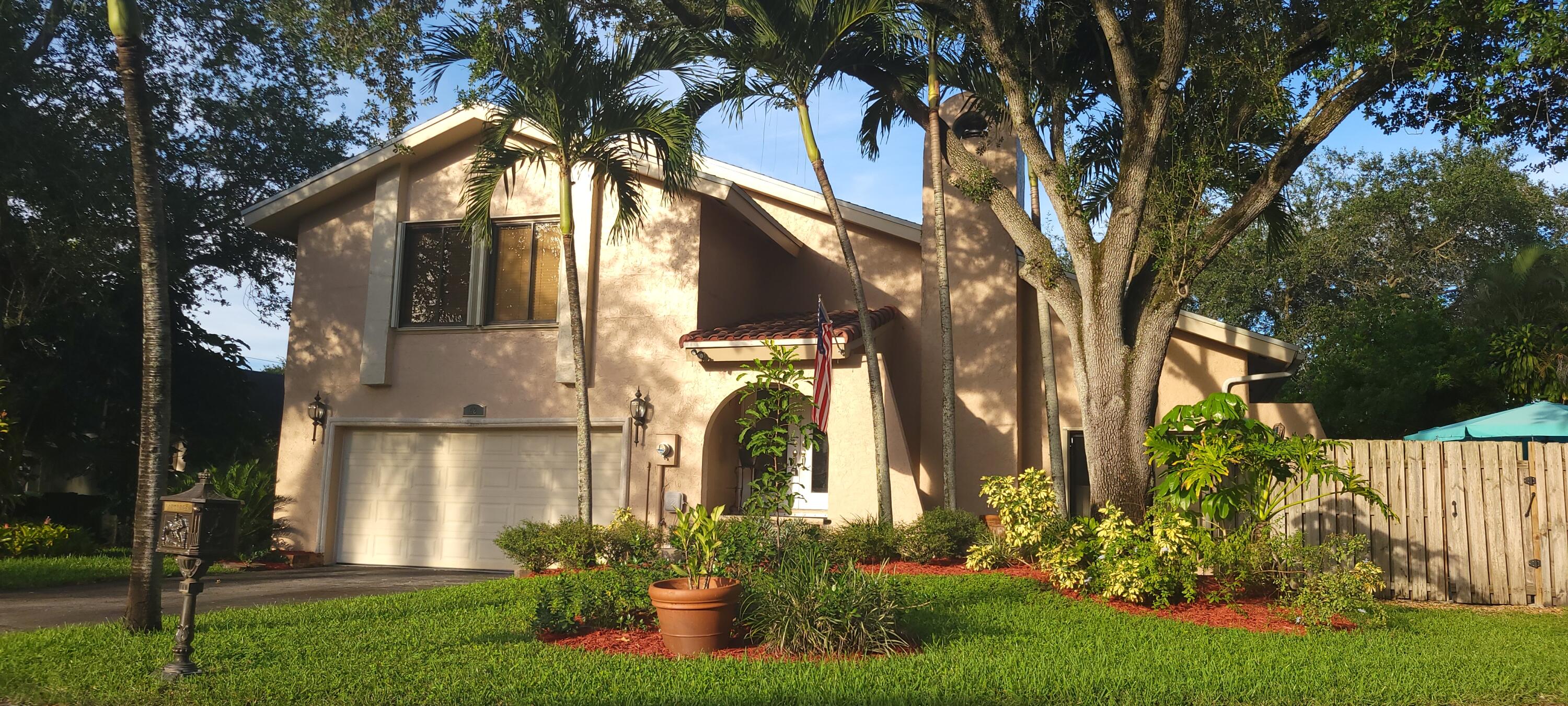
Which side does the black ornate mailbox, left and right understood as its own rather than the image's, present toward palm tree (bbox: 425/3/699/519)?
back

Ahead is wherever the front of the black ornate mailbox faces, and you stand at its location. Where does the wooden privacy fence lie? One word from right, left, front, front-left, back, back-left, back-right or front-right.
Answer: back-left

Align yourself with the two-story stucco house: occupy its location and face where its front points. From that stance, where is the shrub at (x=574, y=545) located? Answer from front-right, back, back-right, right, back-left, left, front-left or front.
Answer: front

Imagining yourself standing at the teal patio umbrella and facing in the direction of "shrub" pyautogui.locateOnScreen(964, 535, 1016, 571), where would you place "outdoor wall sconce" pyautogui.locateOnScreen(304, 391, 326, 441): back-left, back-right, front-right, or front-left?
front-right

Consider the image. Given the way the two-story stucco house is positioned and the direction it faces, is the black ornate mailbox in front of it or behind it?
in front

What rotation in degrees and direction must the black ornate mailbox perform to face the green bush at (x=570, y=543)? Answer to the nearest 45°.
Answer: approximately 180°

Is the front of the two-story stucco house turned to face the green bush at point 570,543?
yes

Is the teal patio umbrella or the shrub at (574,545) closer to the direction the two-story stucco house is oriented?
the shrub

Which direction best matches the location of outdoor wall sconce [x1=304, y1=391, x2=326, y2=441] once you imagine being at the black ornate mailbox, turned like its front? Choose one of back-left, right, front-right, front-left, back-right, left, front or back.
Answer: back-right

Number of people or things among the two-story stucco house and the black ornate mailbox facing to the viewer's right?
0

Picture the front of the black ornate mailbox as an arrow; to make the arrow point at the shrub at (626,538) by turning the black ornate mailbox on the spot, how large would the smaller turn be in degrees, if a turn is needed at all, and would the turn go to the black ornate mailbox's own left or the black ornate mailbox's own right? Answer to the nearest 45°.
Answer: approximately 180°

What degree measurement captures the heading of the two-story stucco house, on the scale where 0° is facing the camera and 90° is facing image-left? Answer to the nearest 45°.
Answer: approximately 0°

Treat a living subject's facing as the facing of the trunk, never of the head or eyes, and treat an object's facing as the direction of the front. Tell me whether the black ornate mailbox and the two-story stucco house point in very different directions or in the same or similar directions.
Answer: same or similar directions
